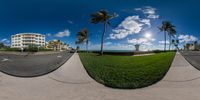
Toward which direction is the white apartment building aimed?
toward the camera

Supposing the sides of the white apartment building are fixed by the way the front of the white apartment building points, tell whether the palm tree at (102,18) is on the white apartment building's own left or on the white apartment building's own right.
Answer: on the white apartment building's own left

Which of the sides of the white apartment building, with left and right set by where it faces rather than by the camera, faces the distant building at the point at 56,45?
left
